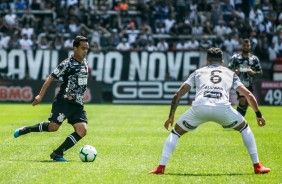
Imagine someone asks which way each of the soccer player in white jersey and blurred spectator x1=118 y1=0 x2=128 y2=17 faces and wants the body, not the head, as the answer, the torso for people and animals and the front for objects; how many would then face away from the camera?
1

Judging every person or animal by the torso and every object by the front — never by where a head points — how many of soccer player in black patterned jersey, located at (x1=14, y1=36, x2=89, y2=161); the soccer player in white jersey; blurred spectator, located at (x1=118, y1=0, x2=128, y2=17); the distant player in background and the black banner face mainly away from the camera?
1

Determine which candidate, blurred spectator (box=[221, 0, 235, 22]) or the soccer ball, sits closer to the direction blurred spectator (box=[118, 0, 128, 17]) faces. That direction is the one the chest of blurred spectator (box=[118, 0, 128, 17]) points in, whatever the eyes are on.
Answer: the soccer ball

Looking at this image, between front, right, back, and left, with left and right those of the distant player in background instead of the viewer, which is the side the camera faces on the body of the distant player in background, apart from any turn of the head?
front

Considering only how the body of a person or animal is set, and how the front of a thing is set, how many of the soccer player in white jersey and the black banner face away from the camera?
1

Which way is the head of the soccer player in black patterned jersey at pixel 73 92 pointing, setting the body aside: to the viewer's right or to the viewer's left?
to the viewer's right

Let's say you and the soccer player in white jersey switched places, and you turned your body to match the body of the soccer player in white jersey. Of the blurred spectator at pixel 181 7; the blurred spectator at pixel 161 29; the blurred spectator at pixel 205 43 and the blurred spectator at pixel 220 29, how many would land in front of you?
4

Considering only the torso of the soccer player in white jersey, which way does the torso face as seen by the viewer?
away from the camera

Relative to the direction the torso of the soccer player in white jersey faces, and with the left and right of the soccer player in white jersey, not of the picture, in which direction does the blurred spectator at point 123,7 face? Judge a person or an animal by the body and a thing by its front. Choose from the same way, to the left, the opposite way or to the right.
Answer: the opposite way

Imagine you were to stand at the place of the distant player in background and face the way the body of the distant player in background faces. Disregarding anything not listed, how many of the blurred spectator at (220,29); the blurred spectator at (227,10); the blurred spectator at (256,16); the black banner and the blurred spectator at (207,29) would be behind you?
5

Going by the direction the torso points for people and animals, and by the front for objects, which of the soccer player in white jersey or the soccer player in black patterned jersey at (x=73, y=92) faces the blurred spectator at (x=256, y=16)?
the soccer player in white jersey

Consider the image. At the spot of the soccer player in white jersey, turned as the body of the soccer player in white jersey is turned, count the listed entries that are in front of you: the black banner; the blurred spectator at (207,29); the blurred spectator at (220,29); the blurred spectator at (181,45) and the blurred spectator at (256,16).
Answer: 5

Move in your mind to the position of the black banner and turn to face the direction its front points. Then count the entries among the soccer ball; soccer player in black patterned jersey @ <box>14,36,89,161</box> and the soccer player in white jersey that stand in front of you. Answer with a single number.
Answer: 3

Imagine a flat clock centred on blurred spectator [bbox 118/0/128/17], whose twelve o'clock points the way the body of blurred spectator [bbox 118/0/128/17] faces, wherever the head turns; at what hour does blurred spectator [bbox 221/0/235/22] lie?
blurred spectator [bbox 221/0/235/22] is roughly at 9 o'clock from blurred spectator [bbox 118/0/128/17].

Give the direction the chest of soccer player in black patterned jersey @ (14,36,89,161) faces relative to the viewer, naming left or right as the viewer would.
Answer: facing the viewer and to the right of the viewer

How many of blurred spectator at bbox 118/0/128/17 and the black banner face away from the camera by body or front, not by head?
0

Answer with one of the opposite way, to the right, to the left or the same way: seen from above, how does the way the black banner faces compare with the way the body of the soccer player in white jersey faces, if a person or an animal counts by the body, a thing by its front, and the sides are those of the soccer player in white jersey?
the opposite way

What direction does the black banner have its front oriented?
toward the camera
